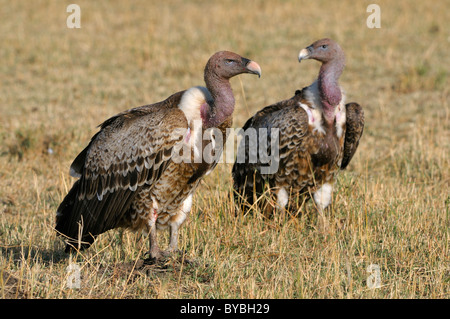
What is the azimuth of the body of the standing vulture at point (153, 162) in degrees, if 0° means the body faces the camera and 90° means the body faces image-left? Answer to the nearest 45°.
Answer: approximately 270°

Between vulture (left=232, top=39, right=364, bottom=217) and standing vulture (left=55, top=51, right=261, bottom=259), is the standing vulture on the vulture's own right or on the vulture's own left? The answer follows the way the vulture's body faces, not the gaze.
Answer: on the vulture's own right

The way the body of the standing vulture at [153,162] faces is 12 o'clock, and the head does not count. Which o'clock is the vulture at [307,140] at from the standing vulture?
The vulture is roughly at 11 o'clock from the standing vulture.

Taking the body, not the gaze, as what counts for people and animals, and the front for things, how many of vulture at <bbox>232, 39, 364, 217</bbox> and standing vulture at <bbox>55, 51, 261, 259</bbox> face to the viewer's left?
0
